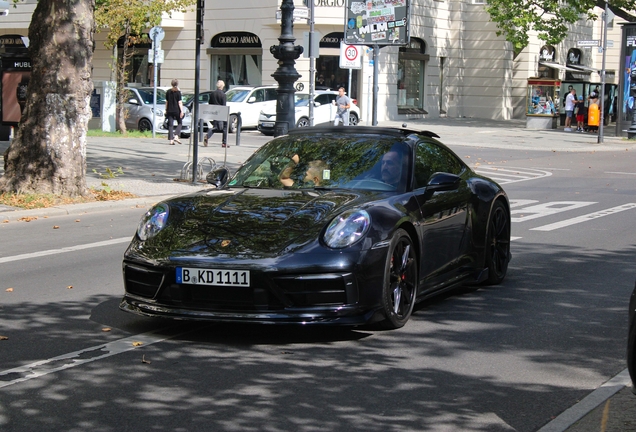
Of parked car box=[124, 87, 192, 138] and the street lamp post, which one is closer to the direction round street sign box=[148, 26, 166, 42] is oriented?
the street lamp post

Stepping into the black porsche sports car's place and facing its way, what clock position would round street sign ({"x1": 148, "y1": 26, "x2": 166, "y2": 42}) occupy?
The round street sign is roughly at 4 o'clock from the black porsche sports car.

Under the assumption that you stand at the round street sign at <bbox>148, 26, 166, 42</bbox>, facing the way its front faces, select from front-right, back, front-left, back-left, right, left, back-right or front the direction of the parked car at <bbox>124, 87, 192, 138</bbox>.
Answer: back

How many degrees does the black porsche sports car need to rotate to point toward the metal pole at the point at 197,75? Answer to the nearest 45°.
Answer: approximately 135° to its right

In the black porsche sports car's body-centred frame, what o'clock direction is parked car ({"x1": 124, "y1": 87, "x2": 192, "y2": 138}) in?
The parked car is roughly at 4 o'clock from the black porsche sports car.

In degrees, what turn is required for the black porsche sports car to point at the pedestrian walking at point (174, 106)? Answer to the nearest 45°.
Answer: approximately 135° to its right

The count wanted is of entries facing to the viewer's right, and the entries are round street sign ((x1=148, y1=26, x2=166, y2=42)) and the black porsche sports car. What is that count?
0

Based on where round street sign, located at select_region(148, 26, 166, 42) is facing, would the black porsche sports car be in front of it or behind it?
in front

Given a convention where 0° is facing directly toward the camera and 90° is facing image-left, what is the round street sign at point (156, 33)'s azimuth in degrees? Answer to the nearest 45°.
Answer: approximately 180°

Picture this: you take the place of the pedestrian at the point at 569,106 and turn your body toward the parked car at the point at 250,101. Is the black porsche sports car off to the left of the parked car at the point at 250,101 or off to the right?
left

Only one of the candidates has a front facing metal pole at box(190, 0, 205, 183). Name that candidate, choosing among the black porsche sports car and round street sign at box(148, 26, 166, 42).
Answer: the round street sign

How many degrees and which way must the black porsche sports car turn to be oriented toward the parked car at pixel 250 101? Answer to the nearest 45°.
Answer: approximately 135° to its right
